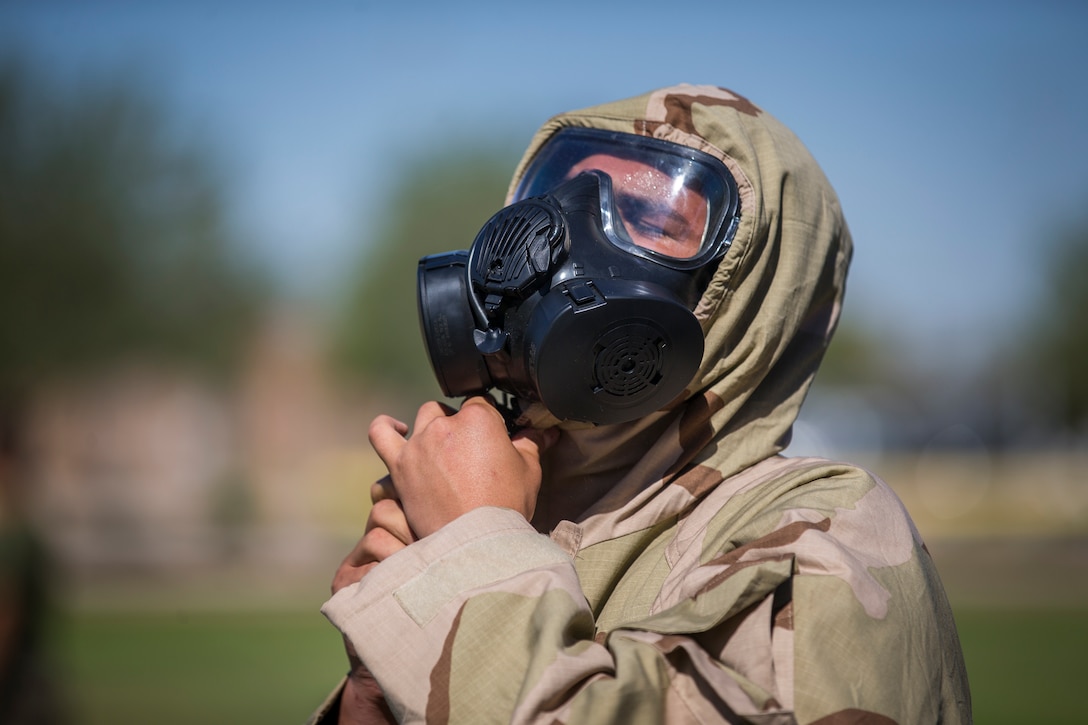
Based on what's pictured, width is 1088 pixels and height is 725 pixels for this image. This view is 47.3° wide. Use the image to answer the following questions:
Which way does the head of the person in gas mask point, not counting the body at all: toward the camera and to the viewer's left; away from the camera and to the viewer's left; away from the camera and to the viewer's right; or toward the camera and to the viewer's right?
toward the camera and to the viewer's left

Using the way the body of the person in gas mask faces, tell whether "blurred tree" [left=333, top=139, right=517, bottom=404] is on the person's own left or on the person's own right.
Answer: on the person's own right

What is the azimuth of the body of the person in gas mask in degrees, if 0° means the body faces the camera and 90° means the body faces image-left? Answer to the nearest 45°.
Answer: approximately 45°

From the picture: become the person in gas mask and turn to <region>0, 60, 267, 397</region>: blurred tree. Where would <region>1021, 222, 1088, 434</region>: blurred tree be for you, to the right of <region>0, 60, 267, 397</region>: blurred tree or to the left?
right

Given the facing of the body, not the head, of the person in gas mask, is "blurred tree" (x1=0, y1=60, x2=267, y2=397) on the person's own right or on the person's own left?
on the person's own right

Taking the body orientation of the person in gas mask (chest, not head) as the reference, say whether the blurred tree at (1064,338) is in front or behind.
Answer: behind

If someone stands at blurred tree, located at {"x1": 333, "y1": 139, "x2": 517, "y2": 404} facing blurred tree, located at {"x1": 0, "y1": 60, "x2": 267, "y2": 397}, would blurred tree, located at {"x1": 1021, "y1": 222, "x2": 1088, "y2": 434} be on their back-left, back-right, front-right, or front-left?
back-left
